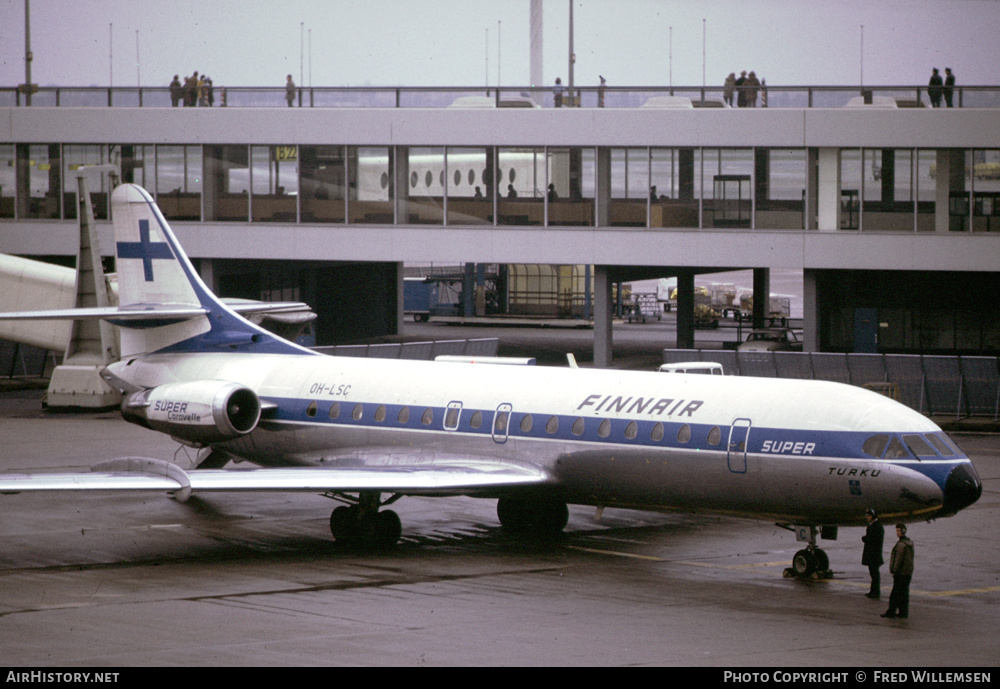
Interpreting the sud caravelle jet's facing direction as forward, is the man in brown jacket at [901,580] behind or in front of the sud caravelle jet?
in front

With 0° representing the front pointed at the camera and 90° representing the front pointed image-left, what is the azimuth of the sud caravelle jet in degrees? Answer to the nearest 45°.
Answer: approximately 315°

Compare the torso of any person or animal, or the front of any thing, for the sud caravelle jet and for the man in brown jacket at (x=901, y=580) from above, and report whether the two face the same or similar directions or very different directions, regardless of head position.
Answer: very different directions

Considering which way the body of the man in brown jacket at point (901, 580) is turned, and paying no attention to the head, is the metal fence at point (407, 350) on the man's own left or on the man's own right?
on the man's own right

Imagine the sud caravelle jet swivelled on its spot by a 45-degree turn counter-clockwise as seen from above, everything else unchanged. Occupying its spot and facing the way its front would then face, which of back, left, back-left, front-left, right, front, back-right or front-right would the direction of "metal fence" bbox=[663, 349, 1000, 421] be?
front-left

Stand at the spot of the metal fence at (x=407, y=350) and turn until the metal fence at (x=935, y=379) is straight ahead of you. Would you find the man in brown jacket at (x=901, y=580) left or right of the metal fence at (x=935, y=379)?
right

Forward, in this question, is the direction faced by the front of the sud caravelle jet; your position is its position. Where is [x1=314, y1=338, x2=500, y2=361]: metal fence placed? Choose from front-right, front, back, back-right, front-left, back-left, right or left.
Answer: back-left

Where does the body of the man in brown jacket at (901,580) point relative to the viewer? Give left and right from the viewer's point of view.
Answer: facing to the left of the viewer

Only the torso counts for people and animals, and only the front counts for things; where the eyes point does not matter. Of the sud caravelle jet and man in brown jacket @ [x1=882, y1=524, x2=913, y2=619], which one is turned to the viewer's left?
the man in brown jacket

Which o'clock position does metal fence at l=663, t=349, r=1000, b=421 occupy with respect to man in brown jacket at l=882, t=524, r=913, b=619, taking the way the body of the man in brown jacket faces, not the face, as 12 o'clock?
The metal fence is roughly at 3 o'clock from the man in brown jacket.

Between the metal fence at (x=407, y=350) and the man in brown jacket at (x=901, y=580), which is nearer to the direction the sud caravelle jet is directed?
the man in brown jacket
